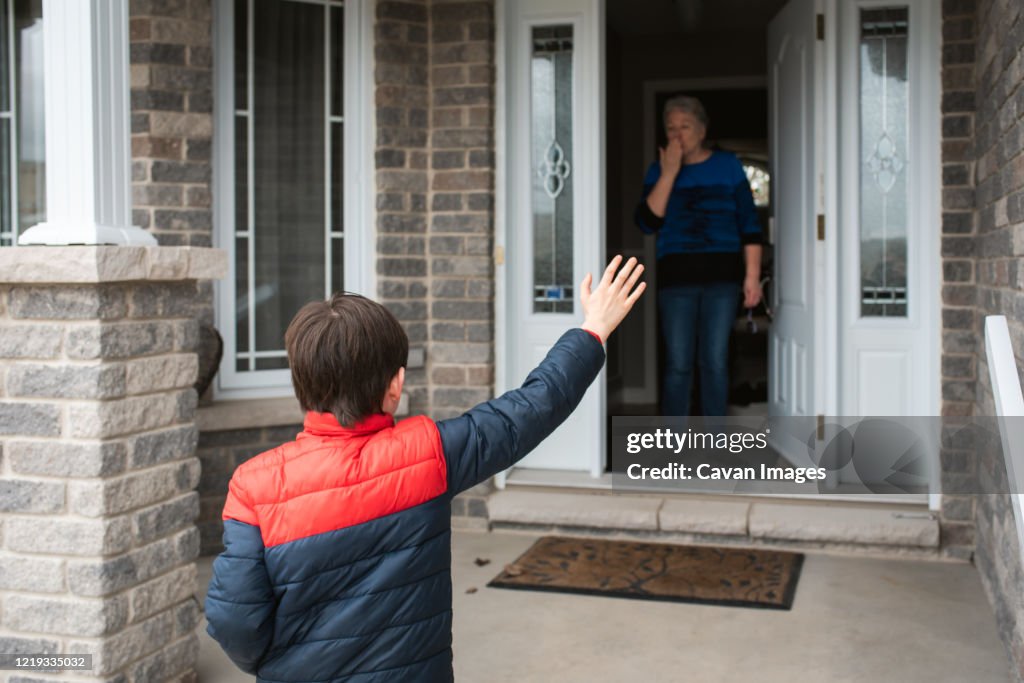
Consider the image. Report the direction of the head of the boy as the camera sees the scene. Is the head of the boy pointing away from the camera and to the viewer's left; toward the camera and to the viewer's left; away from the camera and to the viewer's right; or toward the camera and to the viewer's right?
away from the camera and to the viewer's right

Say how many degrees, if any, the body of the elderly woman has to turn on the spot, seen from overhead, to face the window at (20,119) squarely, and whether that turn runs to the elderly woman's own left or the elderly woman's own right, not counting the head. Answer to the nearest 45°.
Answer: approximately 45° to the elderly woman's own right

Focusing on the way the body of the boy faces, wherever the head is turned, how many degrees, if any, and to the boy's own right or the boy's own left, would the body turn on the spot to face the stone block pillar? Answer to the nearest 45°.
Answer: approximately 45° to the boy's own left

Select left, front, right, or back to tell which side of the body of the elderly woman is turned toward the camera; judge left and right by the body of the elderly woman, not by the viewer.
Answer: front

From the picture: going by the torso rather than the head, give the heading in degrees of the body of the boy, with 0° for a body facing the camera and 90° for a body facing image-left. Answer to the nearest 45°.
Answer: approximately 180°

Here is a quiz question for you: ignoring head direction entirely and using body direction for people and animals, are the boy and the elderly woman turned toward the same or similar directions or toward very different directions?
very different directions

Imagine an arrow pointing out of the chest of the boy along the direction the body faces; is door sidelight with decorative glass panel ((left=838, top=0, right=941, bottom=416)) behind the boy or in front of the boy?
in front

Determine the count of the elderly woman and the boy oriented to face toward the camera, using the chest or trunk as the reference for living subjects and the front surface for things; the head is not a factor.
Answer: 1

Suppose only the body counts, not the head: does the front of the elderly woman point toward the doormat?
yes
